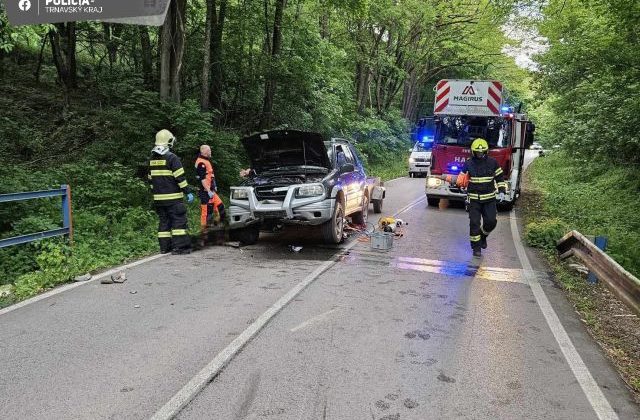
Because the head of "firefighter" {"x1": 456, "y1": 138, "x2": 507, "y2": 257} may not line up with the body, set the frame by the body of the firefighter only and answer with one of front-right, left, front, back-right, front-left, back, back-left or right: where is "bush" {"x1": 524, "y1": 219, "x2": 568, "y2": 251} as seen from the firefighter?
back-left

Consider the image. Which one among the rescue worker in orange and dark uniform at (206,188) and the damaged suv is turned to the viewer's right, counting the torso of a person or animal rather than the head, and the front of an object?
the rescue worker in orange and dark uniform

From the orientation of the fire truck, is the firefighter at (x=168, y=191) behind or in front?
in front

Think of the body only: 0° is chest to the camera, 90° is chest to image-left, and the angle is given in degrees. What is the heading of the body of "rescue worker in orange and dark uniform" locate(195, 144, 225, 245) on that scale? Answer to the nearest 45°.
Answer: approximately 270°

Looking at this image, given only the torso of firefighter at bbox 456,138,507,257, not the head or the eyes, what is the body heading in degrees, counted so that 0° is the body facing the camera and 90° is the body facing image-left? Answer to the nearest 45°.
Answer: approximately 0°

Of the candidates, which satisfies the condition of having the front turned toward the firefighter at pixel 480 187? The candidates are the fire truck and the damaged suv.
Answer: the fire truck

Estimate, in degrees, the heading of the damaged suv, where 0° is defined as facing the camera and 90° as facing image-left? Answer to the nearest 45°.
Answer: approximately 45°
